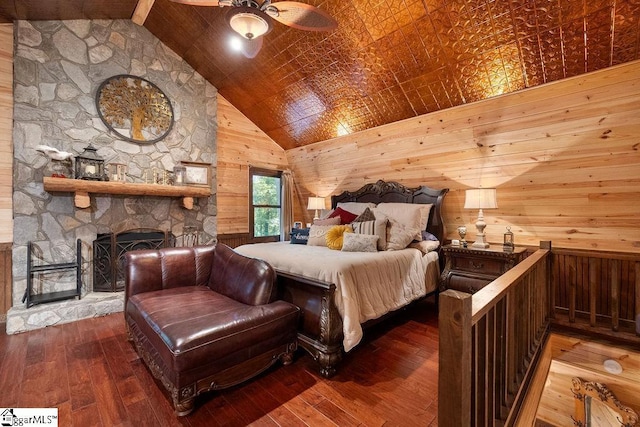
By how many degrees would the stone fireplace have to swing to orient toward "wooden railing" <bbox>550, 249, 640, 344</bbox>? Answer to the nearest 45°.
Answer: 0° — it already faces it

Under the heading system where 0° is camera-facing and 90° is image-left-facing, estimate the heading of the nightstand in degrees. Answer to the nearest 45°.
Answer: approximately 45°

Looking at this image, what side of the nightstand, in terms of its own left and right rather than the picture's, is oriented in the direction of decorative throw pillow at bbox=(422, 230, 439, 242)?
right

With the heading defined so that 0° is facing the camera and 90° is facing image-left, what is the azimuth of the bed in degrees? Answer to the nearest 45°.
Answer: approximately 45°

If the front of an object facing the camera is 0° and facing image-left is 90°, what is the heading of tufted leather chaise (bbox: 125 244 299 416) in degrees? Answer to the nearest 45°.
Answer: approximately 315°

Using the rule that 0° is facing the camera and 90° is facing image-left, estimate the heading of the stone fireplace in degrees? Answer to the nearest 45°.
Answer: approximately 315°

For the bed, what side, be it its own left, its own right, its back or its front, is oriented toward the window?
right

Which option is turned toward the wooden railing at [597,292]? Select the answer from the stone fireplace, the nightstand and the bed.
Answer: the stone fireplace
